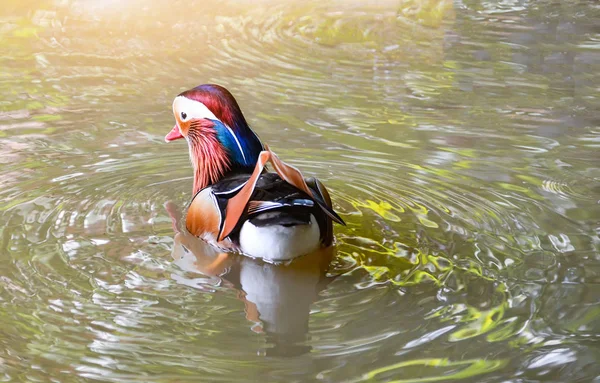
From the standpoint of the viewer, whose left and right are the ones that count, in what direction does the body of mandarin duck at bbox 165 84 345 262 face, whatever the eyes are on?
facing away from the viewer and to the left of the viewer
